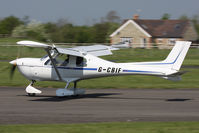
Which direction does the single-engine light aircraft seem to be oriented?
to the viewer's left
